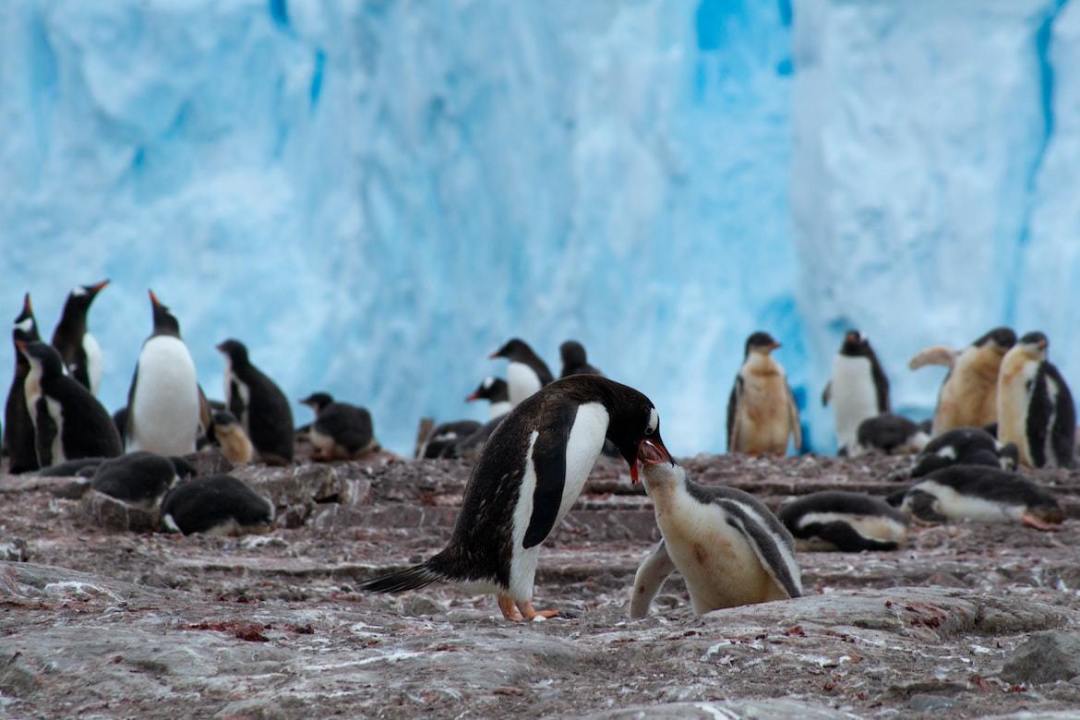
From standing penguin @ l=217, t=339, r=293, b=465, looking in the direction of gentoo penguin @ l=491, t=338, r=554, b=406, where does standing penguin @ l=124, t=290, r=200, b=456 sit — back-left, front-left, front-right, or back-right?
back-left

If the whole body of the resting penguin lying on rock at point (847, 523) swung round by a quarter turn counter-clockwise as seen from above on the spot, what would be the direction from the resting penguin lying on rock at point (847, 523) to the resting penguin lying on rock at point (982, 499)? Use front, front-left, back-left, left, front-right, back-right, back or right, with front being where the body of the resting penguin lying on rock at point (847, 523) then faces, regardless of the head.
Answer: back-left

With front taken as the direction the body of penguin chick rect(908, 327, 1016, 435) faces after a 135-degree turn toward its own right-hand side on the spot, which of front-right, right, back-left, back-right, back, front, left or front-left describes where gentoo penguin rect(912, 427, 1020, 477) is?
left

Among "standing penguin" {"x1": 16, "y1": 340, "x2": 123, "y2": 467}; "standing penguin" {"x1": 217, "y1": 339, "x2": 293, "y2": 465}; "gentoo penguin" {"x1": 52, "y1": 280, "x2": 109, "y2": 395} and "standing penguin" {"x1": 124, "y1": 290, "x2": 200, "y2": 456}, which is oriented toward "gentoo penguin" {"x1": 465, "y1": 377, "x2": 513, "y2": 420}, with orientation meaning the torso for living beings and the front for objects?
"gentoo penguin" {"x1": 52, "y1": 280, "x2": 109, "y2": 395}

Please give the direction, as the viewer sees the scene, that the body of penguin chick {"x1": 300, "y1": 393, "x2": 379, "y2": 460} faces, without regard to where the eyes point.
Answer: to the viewer's left

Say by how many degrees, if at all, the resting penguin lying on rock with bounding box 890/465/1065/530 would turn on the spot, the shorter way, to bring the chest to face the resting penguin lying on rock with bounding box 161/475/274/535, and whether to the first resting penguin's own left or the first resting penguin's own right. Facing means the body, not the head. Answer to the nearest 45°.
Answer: approximately 45° to the first resting penguin's own left

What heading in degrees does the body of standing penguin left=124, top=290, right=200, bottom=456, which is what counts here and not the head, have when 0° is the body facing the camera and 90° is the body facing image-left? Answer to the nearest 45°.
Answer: approximately 0°

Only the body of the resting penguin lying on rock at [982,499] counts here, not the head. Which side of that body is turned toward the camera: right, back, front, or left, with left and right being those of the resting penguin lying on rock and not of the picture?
left

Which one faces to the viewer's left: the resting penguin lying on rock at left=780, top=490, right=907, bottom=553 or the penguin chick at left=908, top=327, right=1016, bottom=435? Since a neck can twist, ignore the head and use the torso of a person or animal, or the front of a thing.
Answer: the resting penguin lying on rock

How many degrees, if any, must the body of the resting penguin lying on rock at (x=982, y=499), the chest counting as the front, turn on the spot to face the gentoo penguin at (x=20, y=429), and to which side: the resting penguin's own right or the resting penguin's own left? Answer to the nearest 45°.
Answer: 0° — it already faces it

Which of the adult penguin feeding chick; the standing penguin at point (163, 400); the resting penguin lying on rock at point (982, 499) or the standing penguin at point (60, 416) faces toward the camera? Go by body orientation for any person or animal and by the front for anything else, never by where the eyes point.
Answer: the standing penguin at point (163, 400)

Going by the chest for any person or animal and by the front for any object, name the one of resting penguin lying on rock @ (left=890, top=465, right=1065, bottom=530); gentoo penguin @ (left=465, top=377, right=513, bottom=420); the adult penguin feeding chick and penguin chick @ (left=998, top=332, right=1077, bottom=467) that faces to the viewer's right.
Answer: the adult penguin feeding chick

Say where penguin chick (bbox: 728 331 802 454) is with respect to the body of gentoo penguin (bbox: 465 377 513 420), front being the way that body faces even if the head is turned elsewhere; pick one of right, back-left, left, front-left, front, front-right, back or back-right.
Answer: back-left
